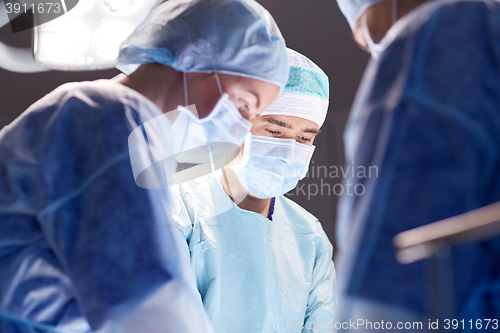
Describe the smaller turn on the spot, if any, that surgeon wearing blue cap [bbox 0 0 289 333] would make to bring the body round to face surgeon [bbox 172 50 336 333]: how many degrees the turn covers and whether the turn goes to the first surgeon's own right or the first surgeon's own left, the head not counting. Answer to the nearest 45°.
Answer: approximately 45° to the first surgeon's own left

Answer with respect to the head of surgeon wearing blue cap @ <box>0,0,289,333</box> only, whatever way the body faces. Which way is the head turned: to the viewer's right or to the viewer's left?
to the viewer's right

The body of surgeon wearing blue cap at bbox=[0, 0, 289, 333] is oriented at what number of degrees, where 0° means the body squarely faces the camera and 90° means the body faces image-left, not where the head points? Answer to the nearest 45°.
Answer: approximately 270°
